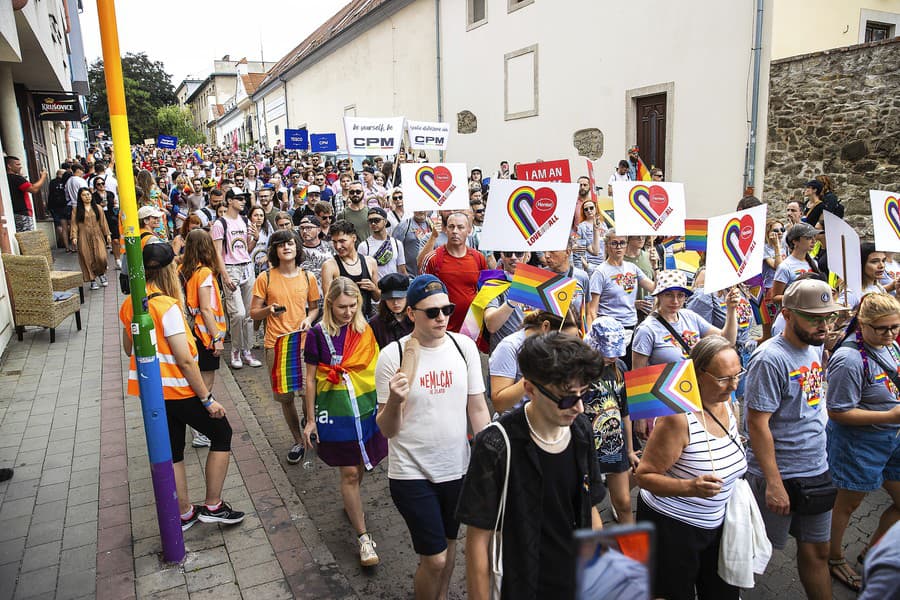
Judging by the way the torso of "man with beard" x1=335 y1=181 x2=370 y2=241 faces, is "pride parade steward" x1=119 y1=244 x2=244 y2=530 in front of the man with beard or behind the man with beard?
in front

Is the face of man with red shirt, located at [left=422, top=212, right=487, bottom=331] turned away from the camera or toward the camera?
toward the camera

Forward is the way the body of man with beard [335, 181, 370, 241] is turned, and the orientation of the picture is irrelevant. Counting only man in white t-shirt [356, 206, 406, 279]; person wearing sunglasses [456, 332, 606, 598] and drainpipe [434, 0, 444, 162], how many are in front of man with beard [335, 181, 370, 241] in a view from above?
2

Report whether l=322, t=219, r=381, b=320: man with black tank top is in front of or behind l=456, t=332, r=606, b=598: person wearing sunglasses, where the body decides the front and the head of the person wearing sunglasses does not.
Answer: behind

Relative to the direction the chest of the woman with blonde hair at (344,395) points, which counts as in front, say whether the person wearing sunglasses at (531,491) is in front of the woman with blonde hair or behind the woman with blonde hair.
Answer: in front

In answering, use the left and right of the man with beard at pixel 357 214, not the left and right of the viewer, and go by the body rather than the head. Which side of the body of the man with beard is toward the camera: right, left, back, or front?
front

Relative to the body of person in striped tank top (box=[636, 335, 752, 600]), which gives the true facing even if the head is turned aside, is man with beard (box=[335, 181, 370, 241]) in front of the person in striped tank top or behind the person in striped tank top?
behind

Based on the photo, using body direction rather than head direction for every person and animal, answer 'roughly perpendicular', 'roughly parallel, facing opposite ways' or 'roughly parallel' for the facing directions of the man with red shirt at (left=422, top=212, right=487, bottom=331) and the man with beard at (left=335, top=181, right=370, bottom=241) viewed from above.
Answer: roughly parallel

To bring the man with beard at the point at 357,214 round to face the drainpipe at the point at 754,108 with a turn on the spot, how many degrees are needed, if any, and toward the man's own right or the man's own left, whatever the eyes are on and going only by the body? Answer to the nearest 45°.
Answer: approximately 90° to the man's own left

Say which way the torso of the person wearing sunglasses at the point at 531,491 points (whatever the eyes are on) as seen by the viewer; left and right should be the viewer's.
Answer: facing the viewer and to the right of the viewer

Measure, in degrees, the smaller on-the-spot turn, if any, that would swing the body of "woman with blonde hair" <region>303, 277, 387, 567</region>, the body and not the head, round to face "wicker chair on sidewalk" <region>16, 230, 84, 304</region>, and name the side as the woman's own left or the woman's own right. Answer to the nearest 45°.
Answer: approximately 135° to the woman's own right

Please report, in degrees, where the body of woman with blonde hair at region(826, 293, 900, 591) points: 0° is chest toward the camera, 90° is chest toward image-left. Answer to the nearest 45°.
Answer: approximately 315°

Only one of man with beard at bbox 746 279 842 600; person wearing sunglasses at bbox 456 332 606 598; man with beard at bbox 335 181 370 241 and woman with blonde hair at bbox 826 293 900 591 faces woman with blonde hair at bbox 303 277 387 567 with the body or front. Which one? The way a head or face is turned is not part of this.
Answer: man with beard at bbox 335 181 370 241

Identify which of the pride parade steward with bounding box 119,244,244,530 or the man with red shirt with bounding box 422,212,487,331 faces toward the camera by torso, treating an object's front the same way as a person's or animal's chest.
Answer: the man with red shirt

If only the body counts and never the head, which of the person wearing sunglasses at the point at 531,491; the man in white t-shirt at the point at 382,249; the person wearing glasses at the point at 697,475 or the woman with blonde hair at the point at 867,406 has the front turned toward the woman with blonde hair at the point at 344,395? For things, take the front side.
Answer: the man in white t-shirt

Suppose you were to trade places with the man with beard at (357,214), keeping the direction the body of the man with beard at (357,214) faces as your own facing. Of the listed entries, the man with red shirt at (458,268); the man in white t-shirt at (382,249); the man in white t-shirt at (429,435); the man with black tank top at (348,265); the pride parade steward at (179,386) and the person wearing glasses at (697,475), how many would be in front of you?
6

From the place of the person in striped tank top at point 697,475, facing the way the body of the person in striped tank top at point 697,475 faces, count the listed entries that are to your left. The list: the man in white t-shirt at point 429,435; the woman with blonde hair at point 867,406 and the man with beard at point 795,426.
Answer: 2

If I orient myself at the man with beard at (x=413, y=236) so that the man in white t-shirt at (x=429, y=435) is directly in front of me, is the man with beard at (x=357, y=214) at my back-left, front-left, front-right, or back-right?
back-right
